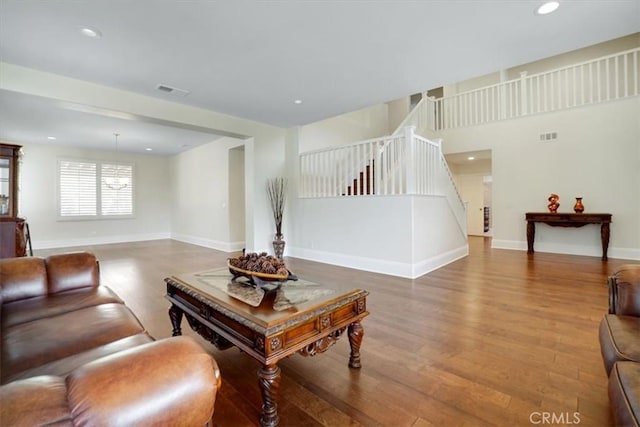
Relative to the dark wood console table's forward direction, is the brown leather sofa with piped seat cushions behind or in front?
in front

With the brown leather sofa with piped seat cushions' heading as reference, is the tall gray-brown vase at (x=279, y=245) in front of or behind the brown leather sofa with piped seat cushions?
in front

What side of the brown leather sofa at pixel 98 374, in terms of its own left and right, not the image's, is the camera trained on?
right

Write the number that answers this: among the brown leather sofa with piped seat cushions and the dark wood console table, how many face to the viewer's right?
0

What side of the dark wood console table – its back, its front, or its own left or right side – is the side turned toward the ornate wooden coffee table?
front

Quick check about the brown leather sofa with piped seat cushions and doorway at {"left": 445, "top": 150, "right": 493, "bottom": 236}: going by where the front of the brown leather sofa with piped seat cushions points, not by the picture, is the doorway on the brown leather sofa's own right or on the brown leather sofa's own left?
on the brown leather sofa's own right

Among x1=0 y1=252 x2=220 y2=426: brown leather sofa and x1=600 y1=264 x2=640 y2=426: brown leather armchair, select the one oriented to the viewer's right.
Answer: the brown leather sofa

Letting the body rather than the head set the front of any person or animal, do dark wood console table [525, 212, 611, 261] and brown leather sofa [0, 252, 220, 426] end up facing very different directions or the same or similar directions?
very different directions

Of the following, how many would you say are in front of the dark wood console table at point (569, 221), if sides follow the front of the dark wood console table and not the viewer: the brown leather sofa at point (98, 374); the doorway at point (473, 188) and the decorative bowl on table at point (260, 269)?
2

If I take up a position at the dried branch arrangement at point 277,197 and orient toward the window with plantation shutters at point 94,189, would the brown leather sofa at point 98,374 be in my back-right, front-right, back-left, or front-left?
back-left

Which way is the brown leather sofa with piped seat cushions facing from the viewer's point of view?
to the viewer's left

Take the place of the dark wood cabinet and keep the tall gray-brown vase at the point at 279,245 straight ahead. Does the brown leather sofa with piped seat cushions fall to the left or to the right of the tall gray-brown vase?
right

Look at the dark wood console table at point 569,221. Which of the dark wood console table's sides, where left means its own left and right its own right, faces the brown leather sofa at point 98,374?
front
